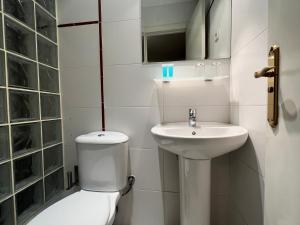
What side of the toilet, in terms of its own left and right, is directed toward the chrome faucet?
left

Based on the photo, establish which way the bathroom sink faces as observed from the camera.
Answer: facing the viewer

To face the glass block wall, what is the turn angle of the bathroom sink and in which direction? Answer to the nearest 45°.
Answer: approximately 90° to its right

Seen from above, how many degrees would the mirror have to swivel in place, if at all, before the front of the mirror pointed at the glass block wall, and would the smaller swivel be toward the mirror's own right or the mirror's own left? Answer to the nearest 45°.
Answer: approximately 90° to the mirror's own right

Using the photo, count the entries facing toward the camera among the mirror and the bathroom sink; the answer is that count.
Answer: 2

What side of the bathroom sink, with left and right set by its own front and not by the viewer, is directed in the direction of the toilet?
right

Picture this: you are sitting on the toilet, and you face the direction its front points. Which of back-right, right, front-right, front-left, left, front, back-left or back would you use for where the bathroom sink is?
left

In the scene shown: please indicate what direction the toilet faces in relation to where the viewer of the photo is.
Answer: facing the viewer and to the left of the viewer

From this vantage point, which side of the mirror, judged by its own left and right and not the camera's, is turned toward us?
front
